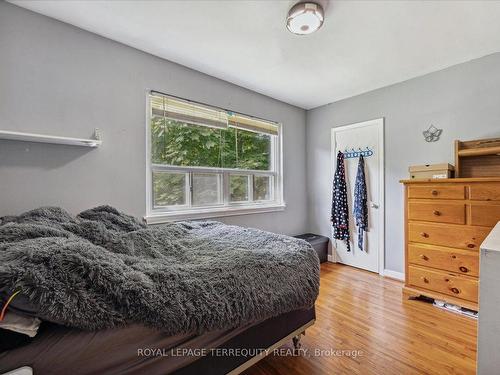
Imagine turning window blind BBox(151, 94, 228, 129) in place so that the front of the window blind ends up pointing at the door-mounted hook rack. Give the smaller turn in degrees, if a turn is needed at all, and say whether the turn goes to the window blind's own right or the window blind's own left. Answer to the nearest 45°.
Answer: approximately 45° to the window blind's own left

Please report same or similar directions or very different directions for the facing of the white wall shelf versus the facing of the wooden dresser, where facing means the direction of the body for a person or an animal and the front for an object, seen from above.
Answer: very different directions

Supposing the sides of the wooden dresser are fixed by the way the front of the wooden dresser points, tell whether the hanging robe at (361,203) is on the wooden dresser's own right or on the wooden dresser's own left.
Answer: on the wooden dresser's own right

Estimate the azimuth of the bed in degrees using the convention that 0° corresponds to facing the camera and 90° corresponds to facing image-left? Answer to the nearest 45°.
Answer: approximately 225°

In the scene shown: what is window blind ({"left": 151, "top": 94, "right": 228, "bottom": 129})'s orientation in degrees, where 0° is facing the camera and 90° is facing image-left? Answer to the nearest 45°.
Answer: approximately 315°

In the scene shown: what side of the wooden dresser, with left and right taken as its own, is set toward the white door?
right

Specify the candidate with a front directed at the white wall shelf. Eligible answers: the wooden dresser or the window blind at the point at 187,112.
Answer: the wooden dresser

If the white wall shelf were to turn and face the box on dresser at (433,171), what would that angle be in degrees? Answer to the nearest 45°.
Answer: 0° — it already faces it
